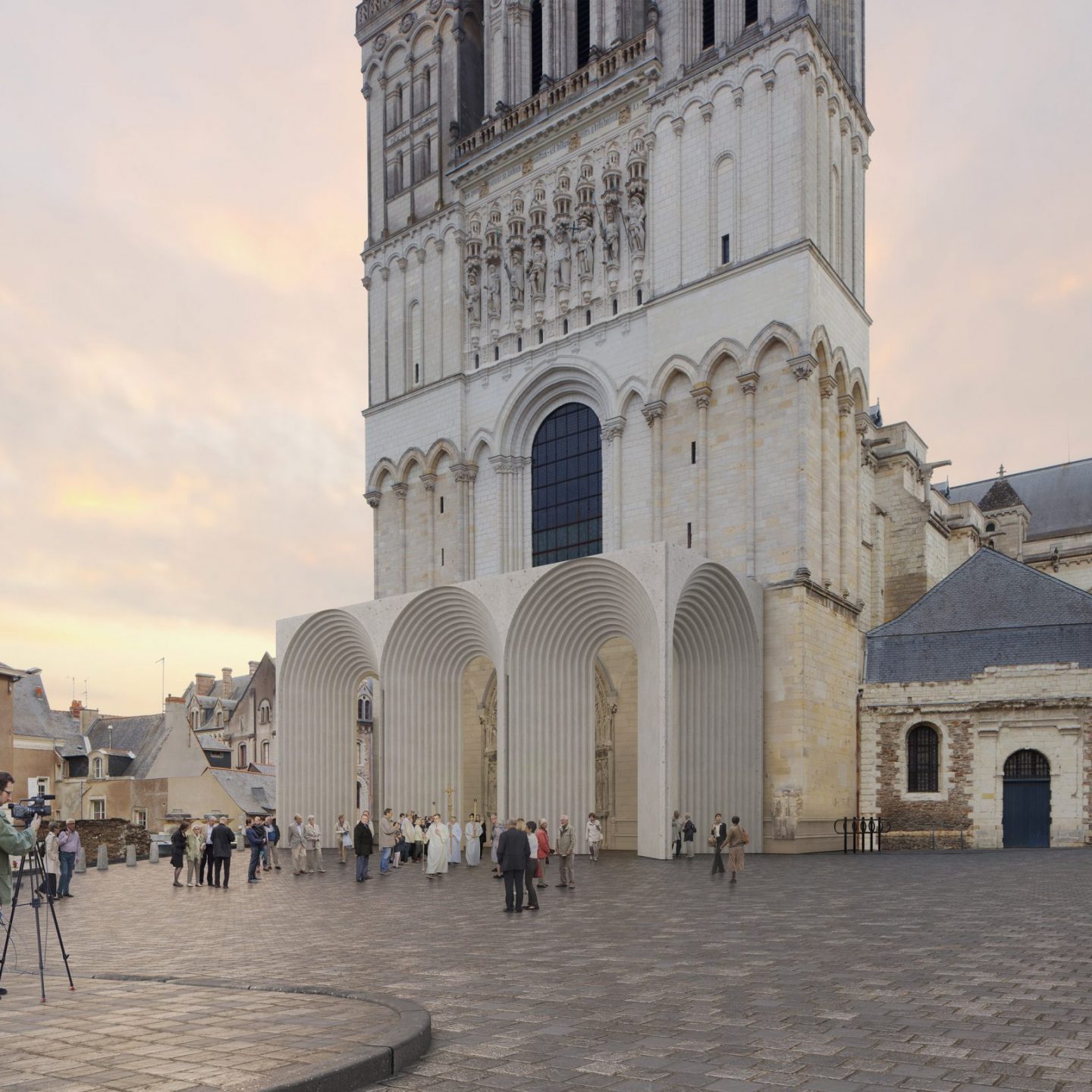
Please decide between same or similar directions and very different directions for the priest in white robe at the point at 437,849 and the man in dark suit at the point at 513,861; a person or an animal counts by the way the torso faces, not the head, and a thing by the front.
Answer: very different directions

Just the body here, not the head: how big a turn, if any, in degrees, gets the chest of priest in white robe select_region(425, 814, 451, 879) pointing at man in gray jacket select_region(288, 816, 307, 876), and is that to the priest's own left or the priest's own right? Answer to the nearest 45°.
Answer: approximately 135° to the priest's own right

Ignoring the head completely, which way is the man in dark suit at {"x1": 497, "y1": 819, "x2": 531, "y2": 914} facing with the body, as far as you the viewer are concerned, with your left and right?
facing away from the viewer

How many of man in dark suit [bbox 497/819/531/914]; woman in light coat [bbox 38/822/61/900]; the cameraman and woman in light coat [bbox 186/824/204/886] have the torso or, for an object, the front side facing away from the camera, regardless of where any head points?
1

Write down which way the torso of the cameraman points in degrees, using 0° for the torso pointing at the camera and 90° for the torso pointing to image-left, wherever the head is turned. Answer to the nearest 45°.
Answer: approximately 270°

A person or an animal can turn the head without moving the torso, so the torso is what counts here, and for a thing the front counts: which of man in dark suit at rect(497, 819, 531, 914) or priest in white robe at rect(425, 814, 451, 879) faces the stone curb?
the priest in white robe

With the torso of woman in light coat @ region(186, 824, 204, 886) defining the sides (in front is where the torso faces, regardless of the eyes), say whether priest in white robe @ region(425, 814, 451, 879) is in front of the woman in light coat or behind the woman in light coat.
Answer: in front

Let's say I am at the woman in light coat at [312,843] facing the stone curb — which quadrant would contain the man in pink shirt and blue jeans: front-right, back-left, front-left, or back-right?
front-right

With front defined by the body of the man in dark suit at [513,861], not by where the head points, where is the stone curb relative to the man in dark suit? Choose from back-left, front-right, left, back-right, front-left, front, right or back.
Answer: back

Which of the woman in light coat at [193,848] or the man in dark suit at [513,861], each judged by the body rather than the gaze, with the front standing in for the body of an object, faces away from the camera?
the man in dark suit

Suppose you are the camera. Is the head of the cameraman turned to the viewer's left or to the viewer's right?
to the viewer's right

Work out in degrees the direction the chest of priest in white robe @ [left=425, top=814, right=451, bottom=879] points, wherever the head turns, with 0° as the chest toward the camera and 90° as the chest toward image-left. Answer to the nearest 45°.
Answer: approximately 0°

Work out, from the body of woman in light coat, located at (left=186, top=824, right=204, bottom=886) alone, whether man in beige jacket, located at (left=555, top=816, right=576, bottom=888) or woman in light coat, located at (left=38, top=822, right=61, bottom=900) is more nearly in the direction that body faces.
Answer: the man in beige jacket
